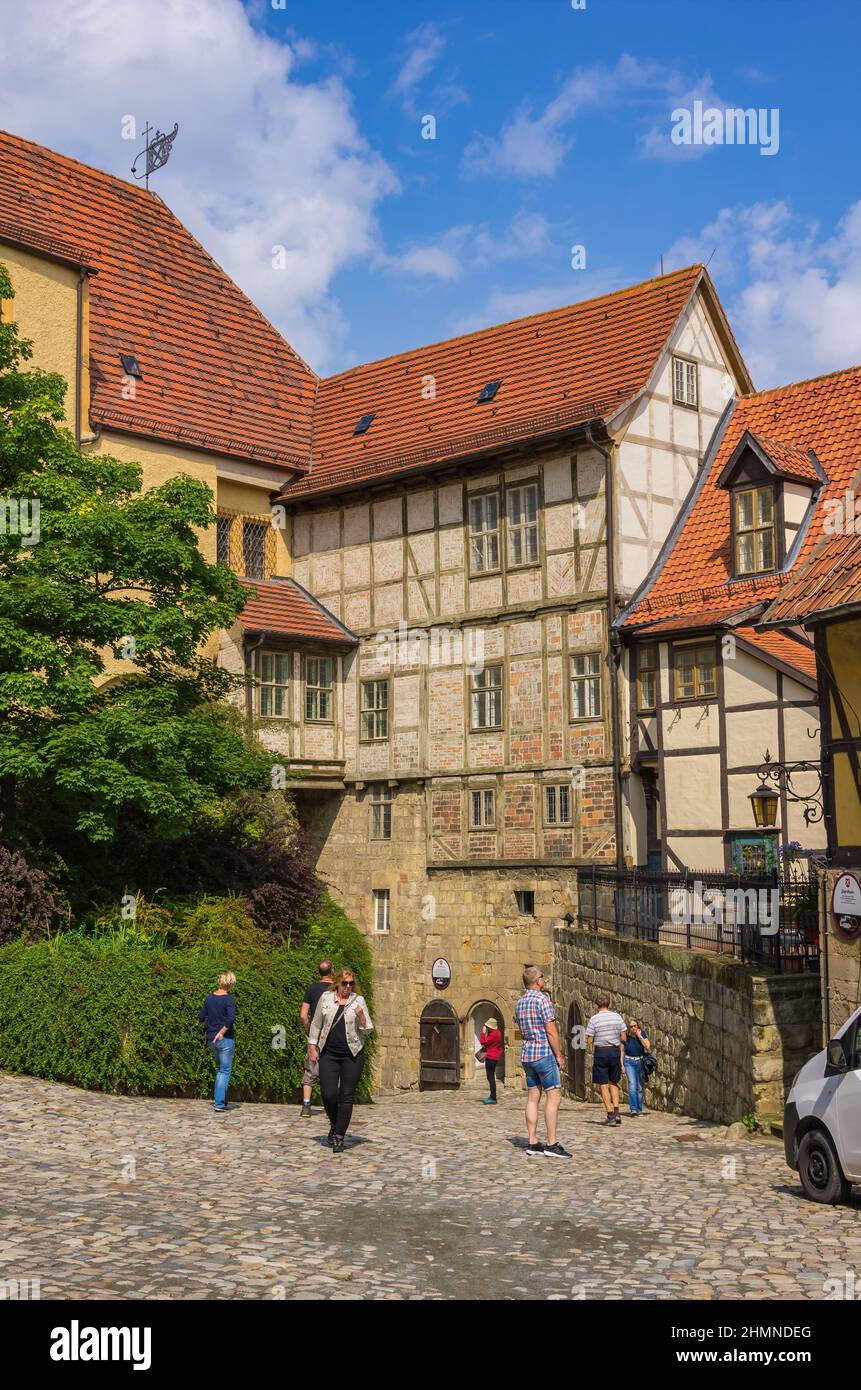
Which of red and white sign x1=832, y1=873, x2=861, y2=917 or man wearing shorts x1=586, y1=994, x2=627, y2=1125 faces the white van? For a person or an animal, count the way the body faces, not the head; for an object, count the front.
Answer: the red and white sign

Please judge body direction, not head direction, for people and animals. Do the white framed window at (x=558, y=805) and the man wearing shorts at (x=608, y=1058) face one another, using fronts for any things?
yes

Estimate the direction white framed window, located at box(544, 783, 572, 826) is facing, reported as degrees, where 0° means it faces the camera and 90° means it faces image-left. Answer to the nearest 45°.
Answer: approximately 0°

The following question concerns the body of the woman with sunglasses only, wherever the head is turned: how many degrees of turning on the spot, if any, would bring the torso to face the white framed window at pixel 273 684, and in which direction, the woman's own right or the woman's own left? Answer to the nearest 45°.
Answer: approximately 180°

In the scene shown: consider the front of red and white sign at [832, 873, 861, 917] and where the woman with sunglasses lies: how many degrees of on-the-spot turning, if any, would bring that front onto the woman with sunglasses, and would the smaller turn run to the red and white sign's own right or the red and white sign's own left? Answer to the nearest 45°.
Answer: approximately 90° to the red and white sign's own right

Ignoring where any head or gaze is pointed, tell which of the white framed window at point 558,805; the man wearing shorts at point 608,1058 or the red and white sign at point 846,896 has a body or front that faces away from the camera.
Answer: the man wearing shorts

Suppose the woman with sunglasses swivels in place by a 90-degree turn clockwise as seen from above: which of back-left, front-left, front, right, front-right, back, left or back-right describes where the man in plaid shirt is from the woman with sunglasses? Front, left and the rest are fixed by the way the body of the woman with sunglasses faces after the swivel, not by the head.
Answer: back

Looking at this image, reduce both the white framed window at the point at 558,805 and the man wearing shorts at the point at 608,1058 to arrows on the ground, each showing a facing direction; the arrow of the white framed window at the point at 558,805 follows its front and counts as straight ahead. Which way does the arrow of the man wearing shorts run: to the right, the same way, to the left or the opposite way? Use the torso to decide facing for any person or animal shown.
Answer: the opposite way

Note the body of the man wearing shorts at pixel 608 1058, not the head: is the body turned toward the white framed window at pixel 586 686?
yes
